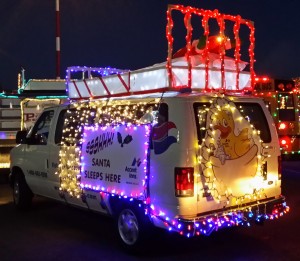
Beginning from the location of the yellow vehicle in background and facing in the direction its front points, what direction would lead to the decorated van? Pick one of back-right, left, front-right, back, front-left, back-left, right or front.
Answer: back

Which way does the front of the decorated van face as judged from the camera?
facing away from the viewer and to the left of the viewer

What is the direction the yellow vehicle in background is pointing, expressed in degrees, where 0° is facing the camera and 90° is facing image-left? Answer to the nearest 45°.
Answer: approximately 180°

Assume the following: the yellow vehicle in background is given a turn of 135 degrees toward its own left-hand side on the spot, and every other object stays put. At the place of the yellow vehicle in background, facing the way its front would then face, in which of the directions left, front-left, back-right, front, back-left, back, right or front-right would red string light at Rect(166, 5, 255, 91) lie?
front-left

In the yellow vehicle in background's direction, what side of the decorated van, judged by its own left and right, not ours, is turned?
right
